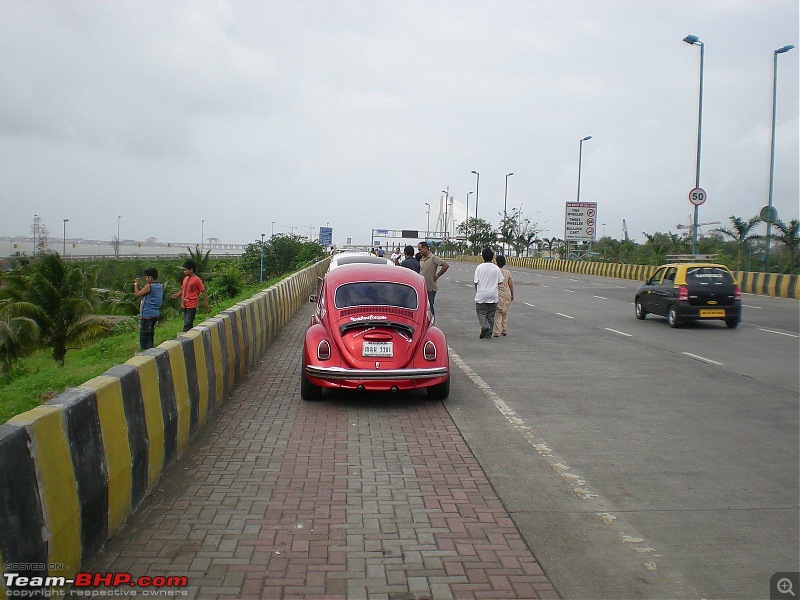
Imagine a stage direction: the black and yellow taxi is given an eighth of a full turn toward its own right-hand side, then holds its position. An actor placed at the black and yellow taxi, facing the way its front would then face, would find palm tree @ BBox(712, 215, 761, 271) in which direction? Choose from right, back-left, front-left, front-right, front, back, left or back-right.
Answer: front

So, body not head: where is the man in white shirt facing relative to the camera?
away from the camera

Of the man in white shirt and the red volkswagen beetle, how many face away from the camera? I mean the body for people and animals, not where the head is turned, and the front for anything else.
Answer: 2

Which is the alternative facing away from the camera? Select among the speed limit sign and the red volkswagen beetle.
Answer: the red volkswagen beetle

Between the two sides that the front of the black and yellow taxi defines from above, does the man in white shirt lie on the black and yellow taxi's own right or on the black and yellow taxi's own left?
on the black and yellow taxi's own left

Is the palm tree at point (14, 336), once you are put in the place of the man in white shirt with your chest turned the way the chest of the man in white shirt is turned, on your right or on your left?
on your left

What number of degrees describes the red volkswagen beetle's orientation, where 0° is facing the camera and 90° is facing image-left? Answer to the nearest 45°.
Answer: approximately 180°

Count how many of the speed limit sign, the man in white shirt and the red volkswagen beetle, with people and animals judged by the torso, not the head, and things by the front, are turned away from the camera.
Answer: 2

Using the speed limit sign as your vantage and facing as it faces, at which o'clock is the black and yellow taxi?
The black and yellow taxi is roughly at 12 o'clock from the speed limit sign.

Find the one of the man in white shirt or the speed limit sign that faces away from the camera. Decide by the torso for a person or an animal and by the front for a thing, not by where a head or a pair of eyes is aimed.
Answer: the man in white shirt

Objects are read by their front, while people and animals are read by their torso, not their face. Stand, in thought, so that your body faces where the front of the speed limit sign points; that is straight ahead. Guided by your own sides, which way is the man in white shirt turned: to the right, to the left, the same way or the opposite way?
the opposite way

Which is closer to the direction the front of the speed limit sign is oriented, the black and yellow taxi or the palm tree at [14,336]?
the black and yellow taxi

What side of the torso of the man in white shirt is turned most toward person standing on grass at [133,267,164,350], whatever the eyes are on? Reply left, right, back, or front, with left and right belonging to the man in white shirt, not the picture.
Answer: left

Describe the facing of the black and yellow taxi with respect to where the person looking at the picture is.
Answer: facing away from the viewer and to the left of the viewer
